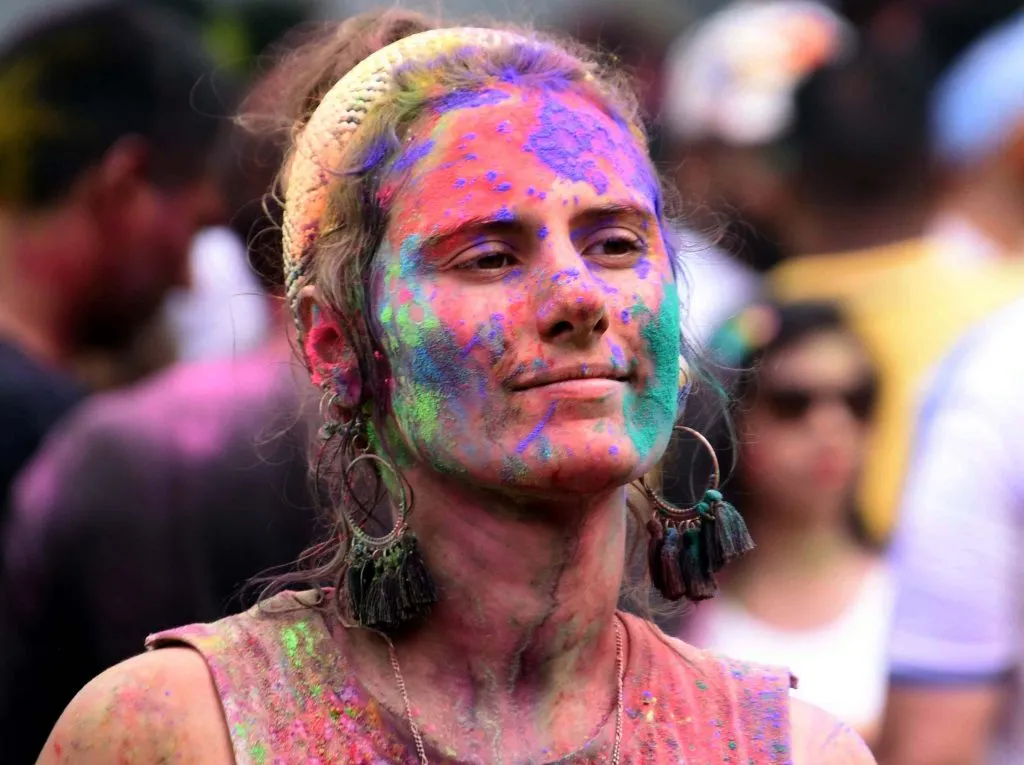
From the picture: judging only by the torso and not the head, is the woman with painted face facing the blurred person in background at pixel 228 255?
no

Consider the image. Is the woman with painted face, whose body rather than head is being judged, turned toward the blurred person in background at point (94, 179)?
no

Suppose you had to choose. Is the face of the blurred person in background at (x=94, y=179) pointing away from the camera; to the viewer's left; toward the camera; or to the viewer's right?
to the viewer's right

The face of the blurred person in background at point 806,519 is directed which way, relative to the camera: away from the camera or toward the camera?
toward the camera

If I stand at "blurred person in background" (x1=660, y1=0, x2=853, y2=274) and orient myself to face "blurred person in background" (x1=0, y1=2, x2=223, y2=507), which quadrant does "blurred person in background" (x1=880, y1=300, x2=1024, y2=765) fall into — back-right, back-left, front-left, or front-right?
front-left

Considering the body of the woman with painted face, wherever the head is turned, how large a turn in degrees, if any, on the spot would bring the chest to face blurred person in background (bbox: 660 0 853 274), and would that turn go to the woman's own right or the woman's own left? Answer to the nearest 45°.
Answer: approximately 135° to the woman's own left

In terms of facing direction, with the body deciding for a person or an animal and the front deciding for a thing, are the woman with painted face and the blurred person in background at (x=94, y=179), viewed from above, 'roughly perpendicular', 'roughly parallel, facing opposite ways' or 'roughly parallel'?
roughly perpendicular

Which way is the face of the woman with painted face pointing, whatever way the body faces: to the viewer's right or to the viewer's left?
to the viewer's right

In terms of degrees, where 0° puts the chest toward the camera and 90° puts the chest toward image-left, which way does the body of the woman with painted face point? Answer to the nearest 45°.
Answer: approximately 315°

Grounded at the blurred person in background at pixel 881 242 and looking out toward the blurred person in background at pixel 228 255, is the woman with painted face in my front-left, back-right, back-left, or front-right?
front-left

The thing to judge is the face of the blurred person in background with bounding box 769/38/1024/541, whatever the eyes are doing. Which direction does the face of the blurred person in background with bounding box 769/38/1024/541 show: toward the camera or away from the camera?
away from the camera
